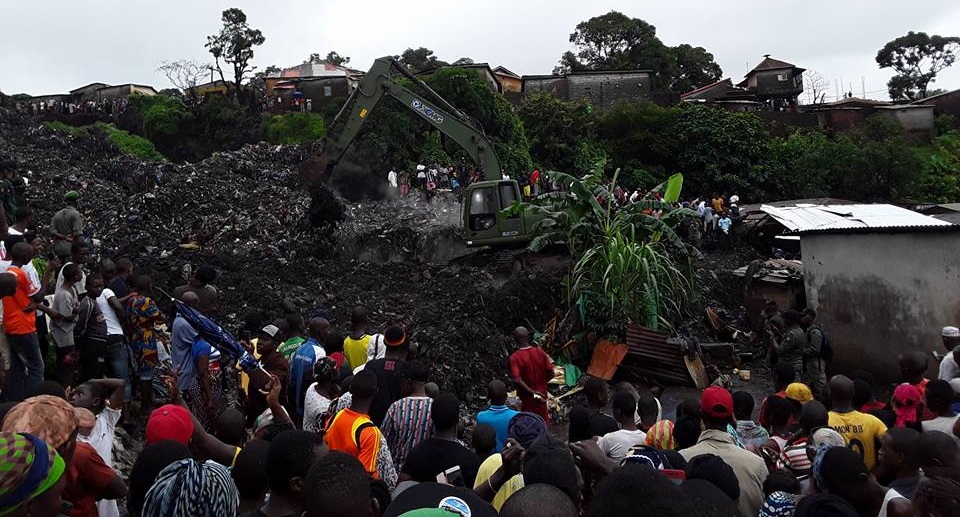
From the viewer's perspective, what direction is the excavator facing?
to the viewer's left

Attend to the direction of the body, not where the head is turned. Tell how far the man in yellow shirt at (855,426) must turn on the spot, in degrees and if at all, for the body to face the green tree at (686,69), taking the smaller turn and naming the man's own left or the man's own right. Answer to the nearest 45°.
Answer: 0° — they already face it

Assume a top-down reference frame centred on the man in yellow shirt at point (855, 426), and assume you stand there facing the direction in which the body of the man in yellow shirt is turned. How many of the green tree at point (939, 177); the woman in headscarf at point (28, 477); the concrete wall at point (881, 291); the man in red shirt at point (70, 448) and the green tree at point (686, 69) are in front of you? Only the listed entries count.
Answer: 3

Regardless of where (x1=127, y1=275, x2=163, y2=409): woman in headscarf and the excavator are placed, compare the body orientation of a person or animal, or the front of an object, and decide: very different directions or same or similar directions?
very different directions

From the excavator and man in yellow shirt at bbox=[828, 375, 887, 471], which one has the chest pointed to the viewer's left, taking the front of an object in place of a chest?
the excavator

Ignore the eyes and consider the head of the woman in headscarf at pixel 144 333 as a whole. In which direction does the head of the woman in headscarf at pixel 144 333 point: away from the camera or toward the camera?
away from the camera

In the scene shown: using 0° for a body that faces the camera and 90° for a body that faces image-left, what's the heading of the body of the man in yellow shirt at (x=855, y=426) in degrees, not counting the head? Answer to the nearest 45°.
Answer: approximately 180°

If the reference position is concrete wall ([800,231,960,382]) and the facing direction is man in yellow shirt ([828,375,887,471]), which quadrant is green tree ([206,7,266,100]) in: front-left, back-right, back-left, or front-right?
back-right

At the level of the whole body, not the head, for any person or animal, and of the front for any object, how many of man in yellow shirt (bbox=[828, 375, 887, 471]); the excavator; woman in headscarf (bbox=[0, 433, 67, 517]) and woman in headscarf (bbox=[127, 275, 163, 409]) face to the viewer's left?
1
